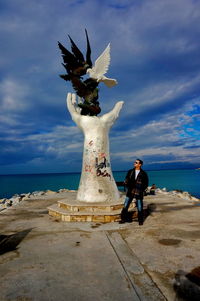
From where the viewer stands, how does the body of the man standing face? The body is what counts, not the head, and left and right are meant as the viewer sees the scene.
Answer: facing the viewer

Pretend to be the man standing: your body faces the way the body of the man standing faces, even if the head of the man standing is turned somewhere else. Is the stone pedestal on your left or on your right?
on your right
